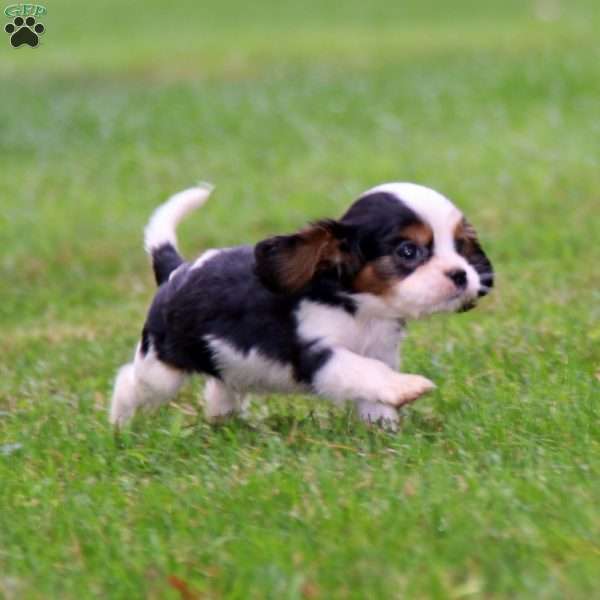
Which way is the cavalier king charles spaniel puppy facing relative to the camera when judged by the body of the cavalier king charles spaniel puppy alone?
to the viewer's right
